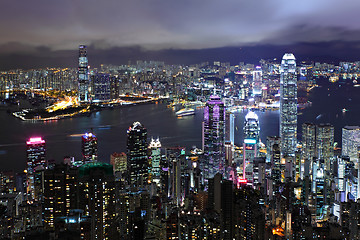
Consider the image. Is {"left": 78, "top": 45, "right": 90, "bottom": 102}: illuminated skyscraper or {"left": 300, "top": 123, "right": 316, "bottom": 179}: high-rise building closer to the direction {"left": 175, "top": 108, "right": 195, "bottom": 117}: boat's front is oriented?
the illuminated skyscraper

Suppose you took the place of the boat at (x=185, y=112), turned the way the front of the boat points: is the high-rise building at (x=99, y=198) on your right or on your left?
on your left

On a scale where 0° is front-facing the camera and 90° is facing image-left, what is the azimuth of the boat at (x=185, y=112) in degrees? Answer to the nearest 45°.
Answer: approximately 90°

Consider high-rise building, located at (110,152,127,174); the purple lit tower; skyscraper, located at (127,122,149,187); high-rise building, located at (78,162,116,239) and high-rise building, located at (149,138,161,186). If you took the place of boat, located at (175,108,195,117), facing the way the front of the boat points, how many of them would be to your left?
5

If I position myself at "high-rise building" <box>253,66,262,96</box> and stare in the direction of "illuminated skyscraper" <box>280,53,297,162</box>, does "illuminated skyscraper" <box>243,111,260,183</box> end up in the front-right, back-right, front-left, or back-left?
front-right

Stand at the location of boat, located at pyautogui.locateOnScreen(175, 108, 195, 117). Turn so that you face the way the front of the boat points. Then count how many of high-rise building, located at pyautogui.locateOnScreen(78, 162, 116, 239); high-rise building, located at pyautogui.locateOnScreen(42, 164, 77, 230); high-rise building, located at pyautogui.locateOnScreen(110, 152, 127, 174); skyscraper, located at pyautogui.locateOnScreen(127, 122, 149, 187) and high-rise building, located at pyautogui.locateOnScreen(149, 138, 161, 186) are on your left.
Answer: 5

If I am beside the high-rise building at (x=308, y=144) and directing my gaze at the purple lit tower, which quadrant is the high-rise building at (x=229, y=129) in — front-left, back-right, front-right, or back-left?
front-right

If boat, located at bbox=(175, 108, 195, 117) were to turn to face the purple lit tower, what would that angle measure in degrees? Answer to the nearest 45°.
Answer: approximately 90° to its left

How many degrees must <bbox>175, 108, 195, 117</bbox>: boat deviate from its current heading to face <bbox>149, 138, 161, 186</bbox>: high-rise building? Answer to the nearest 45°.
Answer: approximately 90° to its left

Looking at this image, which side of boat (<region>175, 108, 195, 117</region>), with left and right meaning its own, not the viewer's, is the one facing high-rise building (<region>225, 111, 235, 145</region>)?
left

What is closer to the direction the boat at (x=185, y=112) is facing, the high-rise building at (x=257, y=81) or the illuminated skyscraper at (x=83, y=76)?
the illuminated skyscraper

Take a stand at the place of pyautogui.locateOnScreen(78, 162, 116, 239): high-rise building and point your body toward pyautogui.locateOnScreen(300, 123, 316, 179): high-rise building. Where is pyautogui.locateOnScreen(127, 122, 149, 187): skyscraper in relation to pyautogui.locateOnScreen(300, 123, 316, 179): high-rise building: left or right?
left

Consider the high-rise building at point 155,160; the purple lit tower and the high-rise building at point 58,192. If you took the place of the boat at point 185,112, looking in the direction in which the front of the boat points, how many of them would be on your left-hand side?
3

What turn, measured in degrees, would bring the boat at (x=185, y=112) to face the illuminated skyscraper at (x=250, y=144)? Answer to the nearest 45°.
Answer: approximately 90° to its left

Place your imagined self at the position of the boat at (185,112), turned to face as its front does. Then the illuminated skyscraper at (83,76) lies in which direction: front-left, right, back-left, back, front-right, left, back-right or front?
front-right
